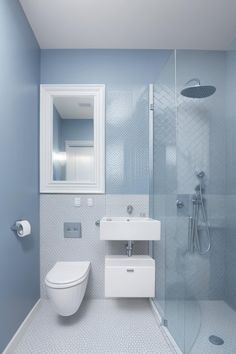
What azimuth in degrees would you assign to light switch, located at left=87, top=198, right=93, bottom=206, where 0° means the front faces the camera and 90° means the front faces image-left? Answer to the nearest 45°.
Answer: approximately 0°

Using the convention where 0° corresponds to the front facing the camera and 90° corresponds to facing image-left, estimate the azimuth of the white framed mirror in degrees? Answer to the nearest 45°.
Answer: approximately 0°

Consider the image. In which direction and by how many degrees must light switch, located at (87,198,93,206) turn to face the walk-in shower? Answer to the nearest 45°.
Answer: approximately 45° to its left
